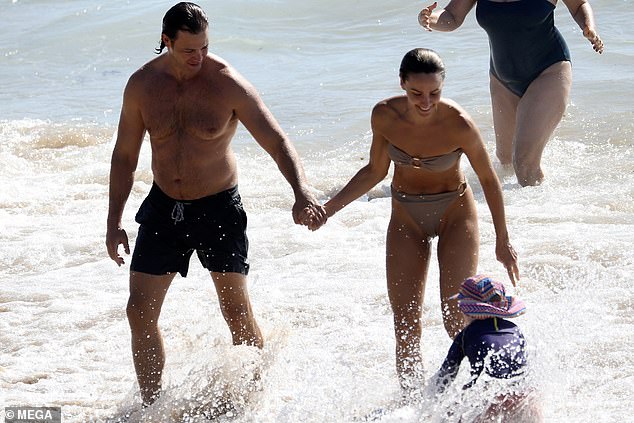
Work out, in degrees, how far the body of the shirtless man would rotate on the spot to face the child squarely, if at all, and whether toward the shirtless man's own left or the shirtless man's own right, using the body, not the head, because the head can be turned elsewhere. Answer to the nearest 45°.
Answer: approximately 45° to the shirtless man's own left

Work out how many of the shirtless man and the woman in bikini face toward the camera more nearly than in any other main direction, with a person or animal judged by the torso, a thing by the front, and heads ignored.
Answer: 2

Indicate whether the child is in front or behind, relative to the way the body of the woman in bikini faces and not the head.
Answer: in front

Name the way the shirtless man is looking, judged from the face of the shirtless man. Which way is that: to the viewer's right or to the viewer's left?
to the viewer's right

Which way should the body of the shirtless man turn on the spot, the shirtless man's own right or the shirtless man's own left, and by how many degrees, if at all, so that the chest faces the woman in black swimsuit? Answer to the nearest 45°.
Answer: approximately 135° to the shirtless man's own left

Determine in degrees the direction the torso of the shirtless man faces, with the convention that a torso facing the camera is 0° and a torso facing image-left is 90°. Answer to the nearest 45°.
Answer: approximately 0°

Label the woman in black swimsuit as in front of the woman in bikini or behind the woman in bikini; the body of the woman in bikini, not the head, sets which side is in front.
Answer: behind

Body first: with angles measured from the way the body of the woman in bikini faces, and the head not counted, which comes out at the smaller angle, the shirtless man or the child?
the child

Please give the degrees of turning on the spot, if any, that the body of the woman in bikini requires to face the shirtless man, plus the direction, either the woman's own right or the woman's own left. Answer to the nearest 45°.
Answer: approximately 90° to the woman's own right
